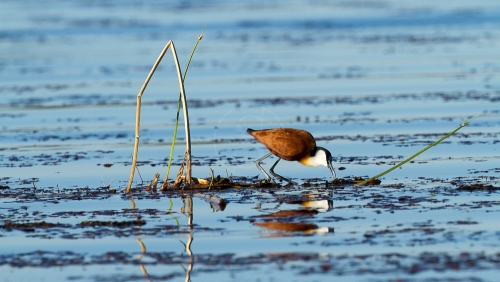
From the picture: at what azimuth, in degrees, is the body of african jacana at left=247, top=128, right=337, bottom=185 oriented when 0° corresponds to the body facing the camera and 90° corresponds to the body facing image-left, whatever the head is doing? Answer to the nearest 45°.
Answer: approximately 270°
